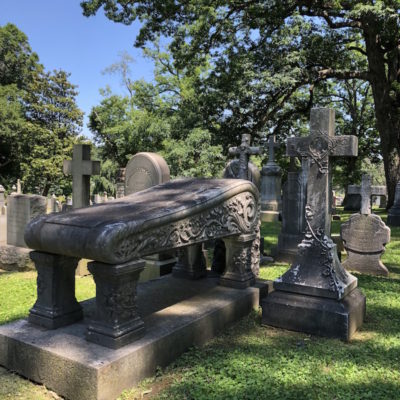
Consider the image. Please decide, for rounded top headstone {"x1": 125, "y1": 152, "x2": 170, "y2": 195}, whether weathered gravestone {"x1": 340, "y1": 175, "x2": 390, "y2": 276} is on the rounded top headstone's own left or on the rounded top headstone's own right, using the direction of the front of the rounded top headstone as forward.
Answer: on the rounded top headstone's own left

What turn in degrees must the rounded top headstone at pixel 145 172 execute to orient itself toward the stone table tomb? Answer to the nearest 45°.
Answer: approximately 45° to its left

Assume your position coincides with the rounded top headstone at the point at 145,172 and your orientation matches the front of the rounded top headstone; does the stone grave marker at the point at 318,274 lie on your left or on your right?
on your left

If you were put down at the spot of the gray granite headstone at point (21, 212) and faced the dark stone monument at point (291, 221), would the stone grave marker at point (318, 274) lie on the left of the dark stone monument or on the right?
right

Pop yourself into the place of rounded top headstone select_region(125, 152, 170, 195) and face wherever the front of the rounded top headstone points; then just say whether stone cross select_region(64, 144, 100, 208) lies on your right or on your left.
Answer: on your right

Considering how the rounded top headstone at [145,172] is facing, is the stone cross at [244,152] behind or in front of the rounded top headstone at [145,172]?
behind

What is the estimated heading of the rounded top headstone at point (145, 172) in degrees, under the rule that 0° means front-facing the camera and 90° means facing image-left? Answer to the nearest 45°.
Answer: approximately 45°
